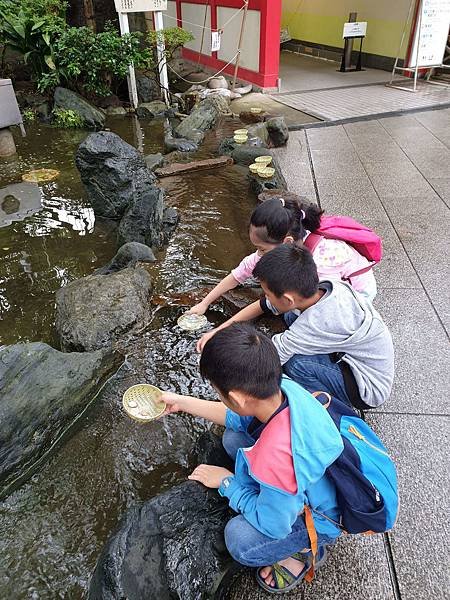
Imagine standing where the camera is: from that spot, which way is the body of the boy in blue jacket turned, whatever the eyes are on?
to the viewer's left

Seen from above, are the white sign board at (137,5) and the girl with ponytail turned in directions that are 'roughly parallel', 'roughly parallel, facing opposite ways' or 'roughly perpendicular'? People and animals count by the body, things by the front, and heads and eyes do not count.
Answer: roughly perpendicular

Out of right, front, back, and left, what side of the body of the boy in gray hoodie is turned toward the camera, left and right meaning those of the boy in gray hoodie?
left

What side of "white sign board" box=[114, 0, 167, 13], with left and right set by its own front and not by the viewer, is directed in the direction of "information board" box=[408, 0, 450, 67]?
left

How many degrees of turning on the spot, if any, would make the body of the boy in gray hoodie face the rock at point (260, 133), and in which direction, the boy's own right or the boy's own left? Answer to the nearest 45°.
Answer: approximately 90° to the boy's own right

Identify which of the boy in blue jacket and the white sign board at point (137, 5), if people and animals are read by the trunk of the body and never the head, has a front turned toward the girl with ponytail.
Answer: the white sign board

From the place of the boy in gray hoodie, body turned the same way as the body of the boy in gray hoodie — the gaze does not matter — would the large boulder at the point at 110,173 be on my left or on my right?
on my right

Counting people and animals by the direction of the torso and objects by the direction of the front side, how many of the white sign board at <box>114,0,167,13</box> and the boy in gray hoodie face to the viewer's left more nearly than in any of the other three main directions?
1

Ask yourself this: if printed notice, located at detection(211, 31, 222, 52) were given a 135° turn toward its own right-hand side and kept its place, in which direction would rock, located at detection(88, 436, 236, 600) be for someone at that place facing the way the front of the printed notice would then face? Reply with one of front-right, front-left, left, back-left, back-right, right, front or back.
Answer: back-left

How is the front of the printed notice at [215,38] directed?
toward the camera

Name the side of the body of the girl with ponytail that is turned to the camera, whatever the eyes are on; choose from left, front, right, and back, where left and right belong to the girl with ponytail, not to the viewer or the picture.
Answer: left

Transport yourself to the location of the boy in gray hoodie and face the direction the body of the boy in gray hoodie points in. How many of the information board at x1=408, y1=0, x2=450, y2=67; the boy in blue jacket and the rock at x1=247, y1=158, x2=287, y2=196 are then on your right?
2

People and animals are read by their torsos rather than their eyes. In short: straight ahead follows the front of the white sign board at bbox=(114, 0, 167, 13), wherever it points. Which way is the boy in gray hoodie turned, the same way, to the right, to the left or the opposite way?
to the right

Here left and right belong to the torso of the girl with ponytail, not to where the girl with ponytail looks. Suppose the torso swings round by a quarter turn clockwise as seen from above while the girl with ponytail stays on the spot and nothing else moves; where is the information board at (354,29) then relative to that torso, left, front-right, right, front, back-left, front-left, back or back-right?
front

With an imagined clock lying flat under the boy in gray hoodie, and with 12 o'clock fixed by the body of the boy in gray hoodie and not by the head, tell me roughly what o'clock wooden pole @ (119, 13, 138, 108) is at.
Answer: The wooden pole is roughly at 2 o'clock from the boy in gray hoodie.

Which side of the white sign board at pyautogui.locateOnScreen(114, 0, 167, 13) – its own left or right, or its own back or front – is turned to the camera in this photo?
front

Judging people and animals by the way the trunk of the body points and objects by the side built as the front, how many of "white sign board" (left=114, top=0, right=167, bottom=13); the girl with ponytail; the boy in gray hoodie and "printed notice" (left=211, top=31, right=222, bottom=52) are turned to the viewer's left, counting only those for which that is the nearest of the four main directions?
2

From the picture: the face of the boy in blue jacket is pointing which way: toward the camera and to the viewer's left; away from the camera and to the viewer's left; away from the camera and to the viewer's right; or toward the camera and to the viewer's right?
away from the camera and to the viewer's left

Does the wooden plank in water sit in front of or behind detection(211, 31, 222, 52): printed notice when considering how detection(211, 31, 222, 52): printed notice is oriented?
in front

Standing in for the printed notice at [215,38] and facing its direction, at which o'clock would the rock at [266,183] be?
The rock is roughly at 12 o'clock from the printed notice.

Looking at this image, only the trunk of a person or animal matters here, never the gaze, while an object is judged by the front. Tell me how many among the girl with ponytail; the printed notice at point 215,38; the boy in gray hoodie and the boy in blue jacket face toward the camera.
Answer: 1

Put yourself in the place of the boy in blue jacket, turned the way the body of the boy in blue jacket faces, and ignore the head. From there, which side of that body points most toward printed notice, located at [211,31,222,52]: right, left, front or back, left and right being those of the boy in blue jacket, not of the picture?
right

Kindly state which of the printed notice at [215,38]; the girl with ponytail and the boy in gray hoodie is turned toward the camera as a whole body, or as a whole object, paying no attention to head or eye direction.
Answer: the printed notice
